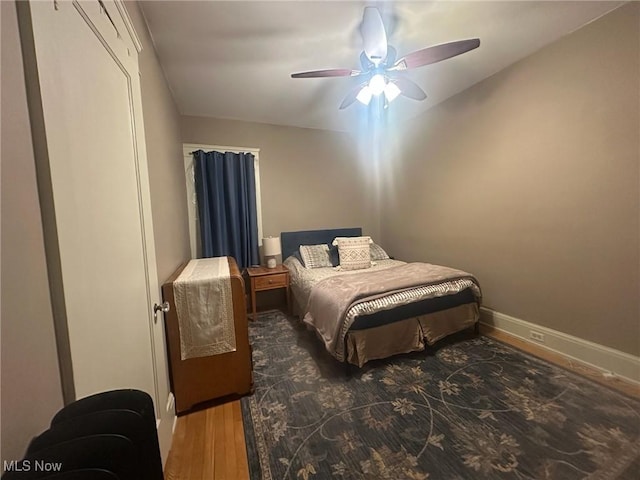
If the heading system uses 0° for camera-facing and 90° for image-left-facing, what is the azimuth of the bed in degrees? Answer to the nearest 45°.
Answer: approximately 315°

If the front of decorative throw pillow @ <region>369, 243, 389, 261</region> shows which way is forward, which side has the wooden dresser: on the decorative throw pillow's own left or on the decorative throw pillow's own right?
on the decorative throw pillow's own right

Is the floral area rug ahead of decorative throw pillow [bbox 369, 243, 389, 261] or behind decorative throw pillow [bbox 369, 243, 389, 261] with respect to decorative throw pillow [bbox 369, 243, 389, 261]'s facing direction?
ahead

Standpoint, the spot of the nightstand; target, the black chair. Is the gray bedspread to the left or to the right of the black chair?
left

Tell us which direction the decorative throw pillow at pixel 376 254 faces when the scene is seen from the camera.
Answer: facing the viewer and to the right of the viewer

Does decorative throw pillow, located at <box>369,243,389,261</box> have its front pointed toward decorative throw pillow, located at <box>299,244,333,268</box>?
no

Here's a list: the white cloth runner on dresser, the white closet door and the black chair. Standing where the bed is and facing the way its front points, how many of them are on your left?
0

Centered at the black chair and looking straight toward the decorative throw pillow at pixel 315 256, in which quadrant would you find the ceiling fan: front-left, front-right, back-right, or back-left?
front-right

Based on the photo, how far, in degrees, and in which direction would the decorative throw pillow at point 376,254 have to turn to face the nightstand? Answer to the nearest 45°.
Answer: approximately 90° to its right

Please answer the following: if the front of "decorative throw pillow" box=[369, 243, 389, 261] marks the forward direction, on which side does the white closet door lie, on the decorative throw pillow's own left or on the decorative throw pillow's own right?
on the decorative throw pillow's own right

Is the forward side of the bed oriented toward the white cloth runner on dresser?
no
